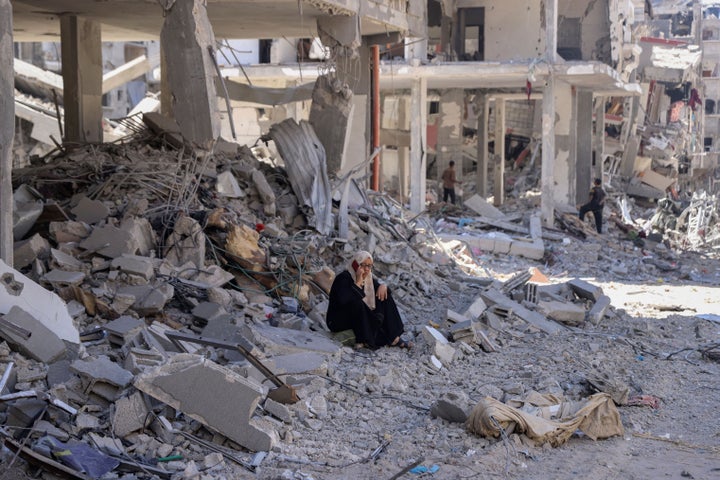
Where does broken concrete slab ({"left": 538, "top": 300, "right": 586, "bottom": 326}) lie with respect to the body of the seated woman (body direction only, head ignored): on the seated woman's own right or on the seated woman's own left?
on the seated woman's own left

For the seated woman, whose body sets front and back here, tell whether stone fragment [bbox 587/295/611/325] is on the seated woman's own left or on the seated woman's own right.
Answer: on the seated woman's own left

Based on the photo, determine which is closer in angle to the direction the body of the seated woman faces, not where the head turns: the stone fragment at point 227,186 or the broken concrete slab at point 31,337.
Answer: the broken concrete slab

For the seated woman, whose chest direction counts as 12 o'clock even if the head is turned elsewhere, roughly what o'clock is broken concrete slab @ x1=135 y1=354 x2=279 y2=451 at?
The broken concrete slab is roughly at 2 o'clock from the seated woman.

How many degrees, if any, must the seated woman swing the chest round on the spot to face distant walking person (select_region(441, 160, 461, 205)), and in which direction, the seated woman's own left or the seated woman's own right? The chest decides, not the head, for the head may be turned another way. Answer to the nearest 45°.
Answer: approximately 135° to the seated woman's own left

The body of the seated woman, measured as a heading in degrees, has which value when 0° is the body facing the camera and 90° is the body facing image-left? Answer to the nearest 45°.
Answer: approximately 315°

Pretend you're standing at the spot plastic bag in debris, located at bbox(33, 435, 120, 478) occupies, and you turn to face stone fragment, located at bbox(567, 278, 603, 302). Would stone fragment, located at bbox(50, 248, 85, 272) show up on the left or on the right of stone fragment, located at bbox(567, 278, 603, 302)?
left

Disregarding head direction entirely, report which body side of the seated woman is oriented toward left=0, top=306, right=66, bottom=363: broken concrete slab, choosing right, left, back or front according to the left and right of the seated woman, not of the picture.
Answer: right

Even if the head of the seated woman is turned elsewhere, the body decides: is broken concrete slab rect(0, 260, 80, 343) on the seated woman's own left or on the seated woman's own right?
on the seated woman's own right
